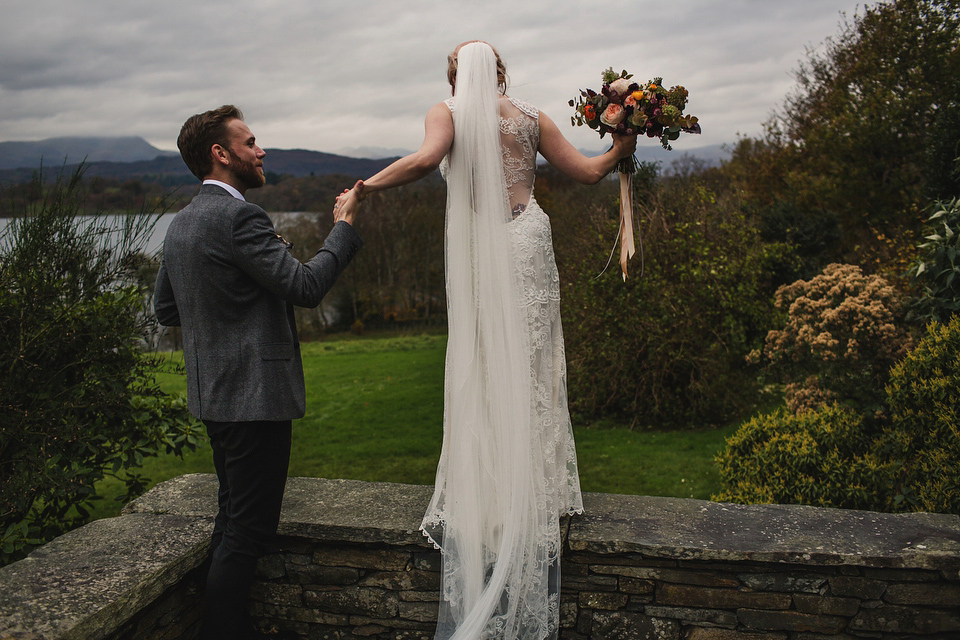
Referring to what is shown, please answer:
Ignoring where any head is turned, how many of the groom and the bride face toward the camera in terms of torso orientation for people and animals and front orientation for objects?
0

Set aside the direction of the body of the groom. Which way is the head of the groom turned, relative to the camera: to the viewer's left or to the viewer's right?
to the viewer's right

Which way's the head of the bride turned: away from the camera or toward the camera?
away from the camera

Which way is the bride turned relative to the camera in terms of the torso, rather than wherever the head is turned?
away from the camera

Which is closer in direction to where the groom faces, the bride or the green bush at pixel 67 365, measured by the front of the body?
the bride

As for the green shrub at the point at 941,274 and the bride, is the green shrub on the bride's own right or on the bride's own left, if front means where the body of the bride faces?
on the bride's own right

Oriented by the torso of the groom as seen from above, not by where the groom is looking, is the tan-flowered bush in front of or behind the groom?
in front

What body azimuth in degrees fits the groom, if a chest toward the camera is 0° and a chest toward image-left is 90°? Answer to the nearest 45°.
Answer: approximately 225°

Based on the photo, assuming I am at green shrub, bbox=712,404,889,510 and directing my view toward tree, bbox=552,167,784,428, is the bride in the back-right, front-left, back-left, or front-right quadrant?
back-left
